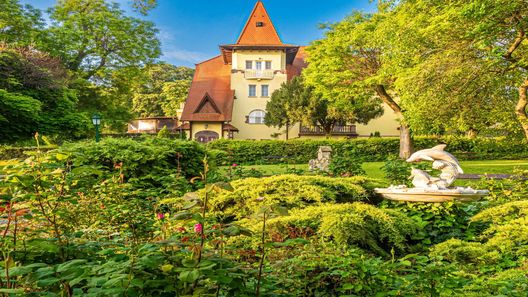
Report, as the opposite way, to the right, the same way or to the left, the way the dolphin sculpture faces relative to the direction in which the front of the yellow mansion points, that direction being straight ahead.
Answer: to the right

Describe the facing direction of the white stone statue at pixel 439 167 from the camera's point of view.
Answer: facing to the left of the viewer

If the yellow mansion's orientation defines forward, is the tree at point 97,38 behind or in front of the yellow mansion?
in front

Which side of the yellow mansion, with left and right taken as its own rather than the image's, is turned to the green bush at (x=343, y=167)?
front

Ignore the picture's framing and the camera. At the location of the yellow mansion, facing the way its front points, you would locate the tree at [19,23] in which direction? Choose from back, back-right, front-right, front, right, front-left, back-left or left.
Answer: front-right

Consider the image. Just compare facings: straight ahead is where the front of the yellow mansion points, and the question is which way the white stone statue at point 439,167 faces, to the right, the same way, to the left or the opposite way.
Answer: to the right

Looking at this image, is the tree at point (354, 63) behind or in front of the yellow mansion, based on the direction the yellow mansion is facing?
in front

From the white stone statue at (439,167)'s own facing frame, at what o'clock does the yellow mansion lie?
The yellow mansion is roughly at 2 o'clock from the white stone statue.

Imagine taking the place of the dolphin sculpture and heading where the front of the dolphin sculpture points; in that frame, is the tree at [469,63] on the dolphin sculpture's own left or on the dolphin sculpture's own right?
on the dolphin sculpture's own right

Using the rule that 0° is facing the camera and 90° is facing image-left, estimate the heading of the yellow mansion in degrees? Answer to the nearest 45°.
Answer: approximately 0°
